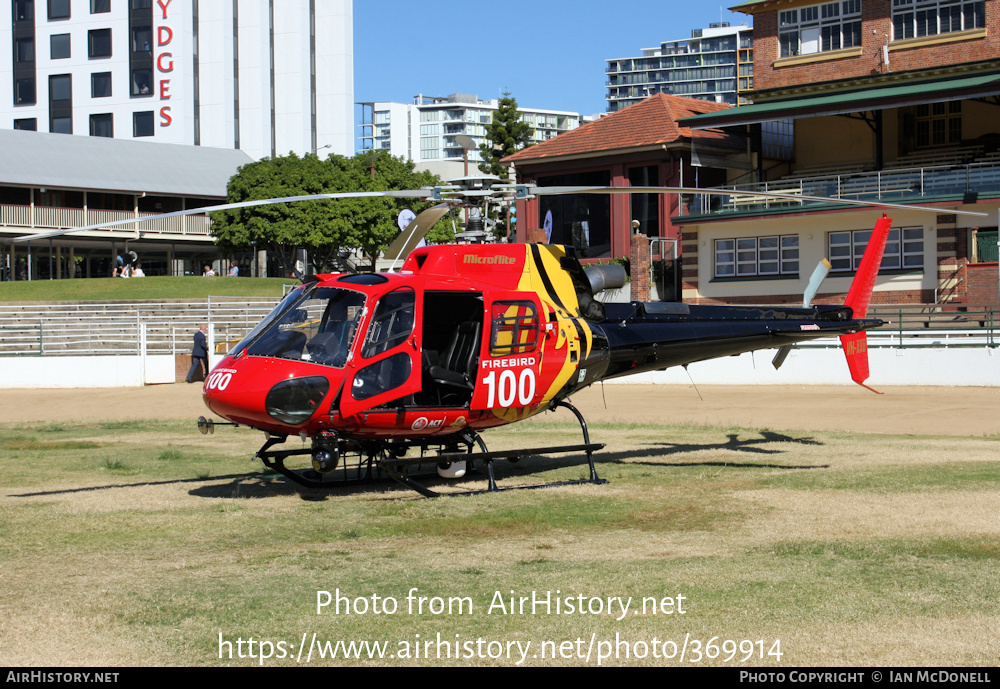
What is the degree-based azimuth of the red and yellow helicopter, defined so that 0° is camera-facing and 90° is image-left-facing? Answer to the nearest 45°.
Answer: approximately 45°

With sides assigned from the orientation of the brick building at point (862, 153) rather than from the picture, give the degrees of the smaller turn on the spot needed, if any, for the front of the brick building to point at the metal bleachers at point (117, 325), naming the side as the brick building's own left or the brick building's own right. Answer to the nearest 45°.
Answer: approximately 45° to the brick building's own right

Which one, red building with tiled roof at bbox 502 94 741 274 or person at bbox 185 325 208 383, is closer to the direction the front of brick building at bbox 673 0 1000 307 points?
the person

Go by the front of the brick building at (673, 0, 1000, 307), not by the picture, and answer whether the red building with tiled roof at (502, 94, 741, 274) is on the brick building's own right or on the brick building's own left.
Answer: on the brick building's own right
